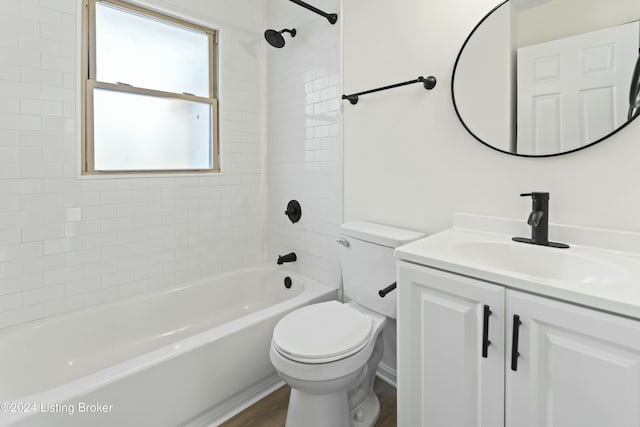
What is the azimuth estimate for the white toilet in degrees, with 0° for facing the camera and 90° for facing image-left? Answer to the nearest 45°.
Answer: approximately 45°

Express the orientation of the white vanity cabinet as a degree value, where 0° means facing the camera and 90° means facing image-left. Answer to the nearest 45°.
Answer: approximately 45°

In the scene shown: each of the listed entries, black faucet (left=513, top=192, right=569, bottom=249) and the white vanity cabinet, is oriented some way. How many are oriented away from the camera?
0

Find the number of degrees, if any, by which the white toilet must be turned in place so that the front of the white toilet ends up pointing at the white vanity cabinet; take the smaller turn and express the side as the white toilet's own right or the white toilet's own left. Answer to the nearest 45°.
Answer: approximately 90° to the white toilet's own left

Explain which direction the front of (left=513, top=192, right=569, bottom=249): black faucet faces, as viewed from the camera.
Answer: facing the viewer and to the left of the viewer
